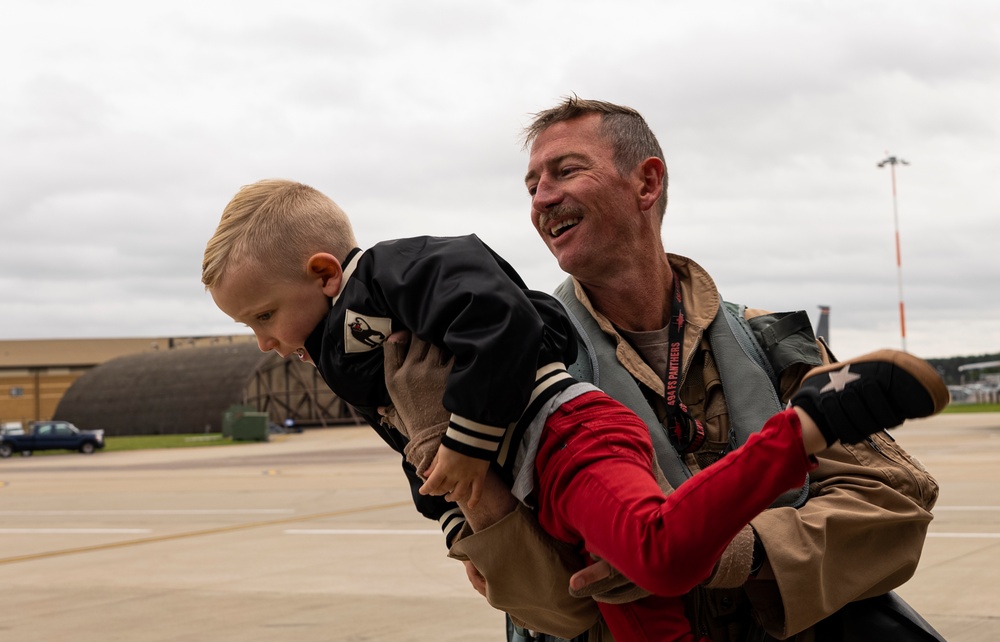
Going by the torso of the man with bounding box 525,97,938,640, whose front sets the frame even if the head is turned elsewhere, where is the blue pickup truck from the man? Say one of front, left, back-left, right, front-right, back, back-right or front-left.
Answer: right

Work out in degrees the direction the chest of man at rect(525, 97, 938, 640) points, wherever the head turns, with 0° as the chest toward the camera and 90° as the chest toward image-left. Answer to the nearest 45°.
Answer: approximately 45°

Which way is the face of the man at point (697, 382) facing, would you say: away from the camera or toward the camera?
toward the camera
